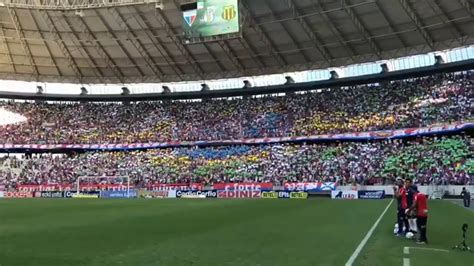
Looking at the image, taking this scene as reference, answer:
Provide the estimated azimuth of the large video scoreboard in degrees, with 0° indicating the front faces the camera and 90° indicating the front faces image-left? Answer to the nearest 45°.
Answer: approximately 0°

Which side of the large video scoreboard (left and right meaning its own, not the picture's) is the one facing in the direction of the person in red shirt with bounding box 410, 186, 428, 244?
front

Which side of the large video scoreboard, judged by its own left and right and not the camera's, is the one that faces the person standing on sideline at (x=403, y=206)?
front
